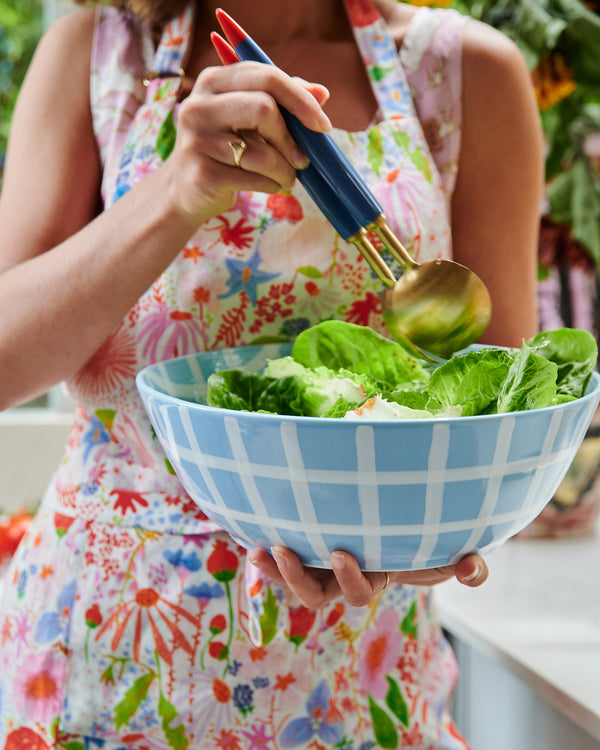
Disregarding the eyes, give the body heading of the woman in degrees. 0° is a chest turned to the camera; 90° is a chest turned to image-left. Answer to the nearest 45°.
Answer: approximately 0°

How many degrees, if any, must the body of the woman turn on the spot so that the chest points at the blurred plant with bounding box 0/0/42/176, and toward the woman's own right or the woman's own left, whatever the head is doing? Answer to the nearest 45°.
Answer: approximately 135° to the woman's own right
